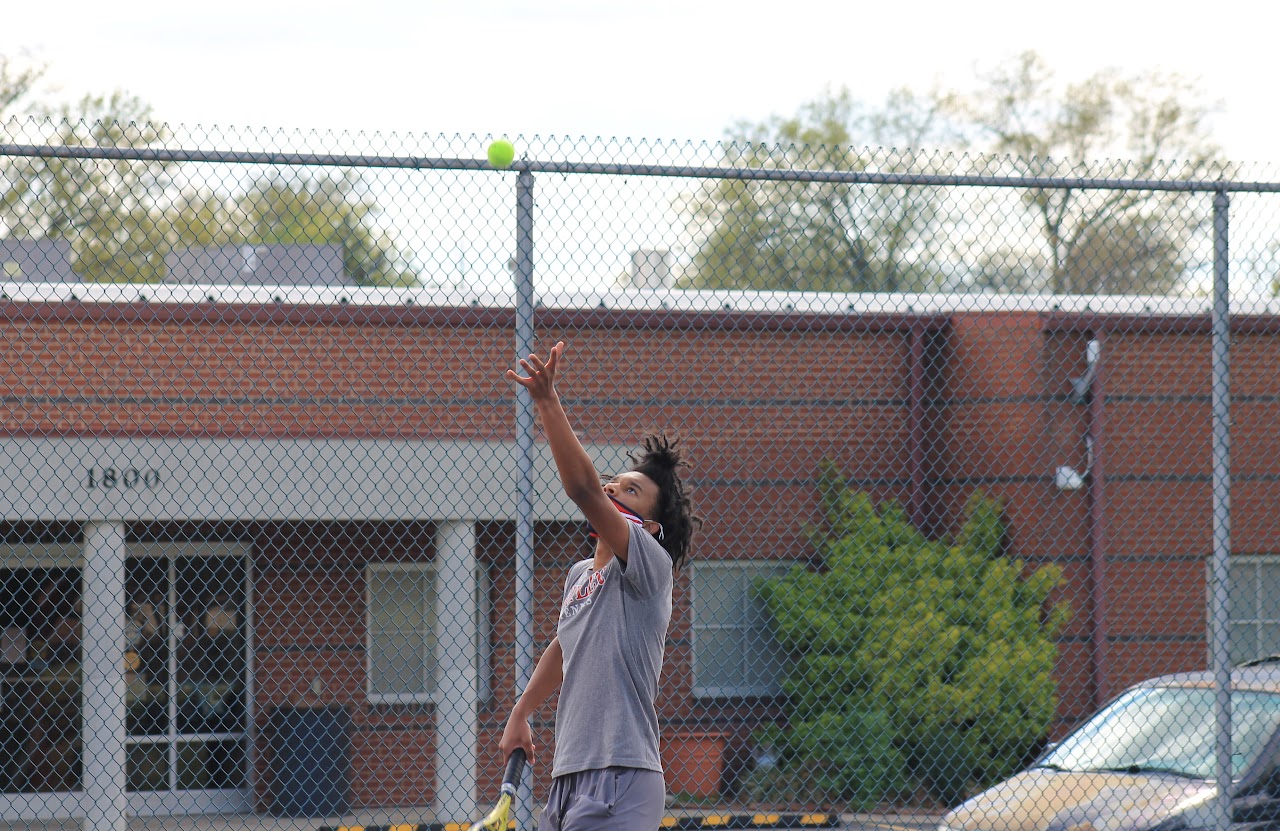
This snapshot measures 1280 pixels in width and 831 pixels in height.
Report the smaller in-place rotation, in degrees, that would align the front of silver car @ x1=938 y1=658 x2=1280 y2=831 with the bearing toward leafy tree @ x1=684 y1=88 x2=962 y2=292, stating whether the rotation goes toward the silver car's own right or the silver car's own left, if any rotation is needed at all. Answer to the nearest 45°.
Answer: approximately 135° to the silver car's own right

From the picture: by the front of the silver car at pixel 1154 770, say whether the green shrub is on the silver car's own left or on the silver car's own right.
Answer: on the silver car's own right

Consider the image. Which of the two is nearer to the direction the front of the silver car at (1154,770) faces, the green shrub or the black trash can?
the black trash can

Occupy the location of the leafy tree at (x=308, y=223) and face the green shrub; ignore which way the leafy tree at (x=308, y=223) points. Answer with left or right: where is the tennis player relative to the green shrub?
right

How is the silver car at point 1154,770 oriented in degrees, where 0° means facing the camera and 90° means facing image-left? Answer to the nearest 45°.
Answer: approximately 45°

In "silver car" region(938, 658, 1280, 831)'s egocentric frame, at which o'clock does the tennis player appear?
The tennis player is roughly at 11 o'clock from the silver car.

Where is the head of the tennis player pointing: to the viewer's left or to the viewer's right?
to the viewer's left
